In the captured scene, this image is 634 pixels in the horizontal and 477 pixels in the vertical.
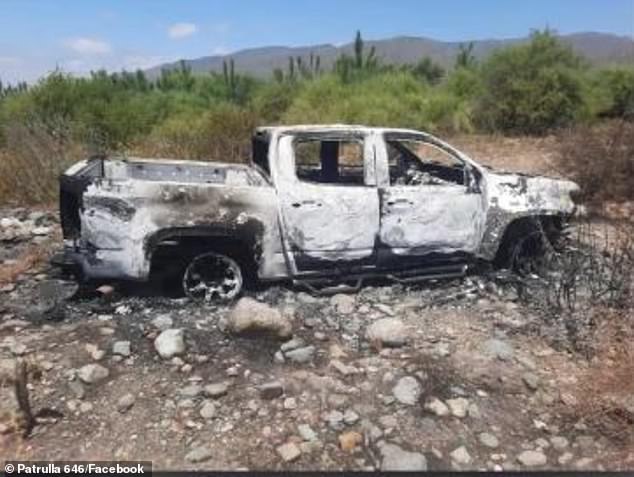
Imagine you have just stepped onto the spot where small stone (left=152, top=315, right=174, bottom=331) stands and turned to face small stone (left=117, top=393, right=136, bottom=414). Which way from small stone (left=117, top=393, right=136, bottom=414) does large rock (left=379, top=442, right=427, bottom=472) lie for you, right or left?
left

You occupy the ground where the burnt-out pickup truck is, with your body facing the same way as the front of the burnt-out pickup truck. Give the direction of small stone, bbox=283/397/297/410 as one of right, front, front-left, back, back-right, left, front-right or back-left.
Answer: right

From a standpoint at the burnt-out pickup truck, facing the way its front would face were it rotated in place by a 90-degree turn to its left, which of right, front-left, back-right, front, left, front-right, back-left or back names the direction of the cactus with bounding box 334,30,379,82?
front

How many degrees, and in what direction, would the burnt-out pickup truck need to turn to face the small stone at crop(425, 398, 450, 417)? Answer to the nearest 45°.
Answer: approximately 45° to its right

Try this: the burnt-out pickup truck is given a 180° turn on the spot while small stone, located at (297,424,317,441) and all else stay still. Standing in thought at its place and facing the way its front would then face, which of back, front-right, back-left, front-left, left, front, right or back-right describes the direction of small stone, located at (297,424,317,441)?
left

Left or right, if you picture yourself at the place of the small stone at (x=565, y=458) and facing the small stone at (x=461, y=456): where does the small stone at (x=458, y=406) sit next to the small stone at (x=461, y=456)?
right

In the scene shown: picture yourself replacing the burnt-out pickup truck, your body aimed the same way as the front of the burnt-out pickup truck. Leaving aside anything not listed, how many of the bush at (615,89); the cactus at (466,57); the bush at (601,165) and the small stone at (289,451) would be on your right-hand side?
1

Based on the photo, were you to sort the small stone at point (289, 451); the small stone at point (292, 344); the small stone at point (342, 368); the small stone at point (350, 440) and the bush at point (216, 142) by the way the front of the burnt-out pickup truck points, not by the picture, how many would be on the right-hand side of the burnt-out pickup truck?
4

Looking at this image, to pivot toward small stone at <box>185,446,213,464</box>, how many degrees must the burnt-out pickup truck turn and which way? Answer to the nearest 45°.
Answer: approximately 90° to its right

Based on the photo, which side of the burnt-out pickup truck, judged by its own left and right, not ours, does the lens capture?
right

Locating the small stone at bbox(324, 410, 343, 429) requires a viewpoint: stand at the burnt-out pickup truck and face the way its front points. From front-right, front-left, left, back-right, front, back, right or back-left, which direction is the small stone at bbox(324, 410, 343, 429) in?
right

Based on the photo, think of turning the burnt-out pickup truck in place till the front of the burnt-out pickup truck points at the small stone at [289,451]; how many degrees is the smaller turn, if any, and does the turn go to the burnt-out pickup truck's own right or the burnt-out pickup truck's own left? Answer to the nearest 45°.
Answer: approximately 90° to the burnt-out pickup truck's own right

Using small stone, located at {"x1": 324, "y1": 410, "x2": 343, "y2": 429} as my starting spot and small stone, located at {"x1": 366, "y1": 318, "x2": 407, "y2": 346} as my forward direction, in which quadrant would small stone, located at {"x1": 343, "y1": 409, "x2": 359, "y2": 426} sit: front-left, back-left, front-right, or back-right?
front-right

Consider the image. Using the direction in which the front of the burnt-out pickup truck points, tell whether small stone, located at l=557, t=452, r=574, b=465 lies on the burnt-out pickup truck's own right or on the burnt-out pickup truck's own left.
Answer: on the burnt-out pickup truck's own right

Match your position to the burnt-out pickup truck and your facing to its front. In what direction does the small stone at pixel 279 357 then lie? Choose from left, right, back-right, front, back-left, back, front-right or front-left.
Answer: right

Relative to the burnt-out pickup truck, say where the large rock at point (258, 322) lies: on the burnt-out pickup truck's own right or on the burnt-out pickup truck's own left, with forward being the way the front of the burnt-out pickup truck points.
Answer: on the burnt-out pickup truck's own right

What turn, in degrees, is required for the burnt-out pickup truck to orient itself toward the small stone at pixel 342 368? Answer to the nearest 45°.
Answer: approximately 90° to its right

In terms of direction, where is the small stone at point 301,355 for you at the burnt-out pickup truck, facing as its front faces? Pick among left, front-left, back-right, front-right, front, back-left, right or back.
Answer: right

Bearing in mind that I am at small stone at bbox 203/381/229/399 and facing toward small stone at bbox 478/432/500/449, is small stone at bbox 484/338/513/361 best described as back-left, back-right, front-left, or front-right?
front-left
